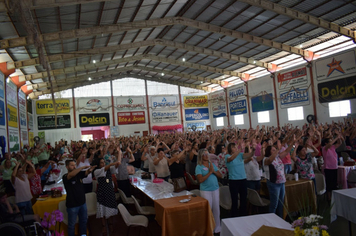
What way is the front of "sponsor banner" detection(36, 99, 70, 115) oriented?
toward the camera

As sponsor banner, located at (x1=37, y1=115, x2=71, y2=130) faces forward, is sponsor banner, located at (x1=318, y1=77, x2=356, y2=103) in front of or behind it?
in front

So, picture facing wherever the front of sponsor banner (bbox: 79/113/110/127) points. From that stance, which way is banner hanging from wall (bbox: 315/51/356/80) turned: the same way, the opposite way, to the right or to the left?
to the right

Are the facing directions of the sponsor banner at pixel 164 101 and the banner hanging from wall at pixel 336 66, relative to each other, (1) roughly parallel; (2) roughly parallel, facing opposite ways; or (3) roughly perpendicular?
roughly perpendicular

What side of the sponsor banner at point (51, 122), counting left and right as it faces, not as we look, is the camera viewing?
front

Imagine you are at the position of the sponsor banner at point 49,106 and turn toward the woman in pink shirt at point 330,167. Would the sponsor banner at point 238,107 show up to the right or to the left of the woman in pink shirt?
left

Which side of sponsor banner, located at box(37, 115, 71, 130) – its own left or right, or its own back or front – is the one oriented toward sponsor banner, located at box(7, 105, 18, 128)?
front

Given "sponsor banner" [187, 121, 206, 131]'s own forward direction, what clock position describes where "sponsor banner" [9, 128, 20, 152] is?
"sponsor banner" [9, 128, 20, 152] is roughly at 1 o'clock from "sponsor banner" [187, 121, 206, 131].

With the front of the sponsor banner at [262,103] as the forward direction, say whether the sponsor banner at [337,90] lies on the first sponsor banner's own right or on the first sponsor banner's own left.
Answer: on the first sponsor banner's own left

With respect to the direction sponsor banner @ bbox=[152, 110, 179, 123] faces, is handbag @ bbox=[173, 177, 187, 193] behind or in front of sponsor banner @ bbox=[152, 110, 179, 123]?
in front

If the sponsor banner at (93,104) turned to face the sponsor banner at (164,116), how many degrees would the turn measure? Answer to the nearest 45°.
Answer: approximately 90° to its left

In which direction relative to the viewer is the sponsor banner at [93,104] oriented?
toward the camera

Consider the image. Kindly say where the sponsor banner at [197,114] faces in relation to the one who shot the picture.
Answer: facing the viewer

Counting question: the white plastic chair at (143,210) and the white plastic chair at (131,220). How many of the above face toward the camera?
0

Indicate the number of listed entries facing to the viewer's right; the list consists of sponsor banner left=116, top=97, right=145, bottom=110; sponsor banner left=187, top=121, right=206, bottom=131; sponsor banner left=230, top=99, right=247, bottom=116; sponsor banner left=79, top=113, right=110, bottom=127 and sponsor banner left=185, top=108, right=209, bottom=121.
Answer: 0

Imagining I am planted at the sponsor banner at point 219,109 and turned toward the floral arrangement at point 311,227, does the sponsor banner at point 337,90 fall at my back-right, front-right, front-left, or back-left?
front-left

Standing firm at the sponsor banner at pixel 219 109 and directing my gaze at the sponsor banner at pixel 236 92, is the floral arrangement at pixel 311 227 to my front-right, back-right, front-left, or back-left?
front-right

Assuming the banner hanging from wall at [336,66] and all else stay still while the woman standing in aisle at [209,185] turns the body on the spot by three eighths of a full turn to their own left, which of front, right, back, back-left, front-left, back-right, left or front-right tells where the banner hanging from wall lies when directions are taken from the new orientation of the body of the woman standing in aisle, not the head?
front-right
